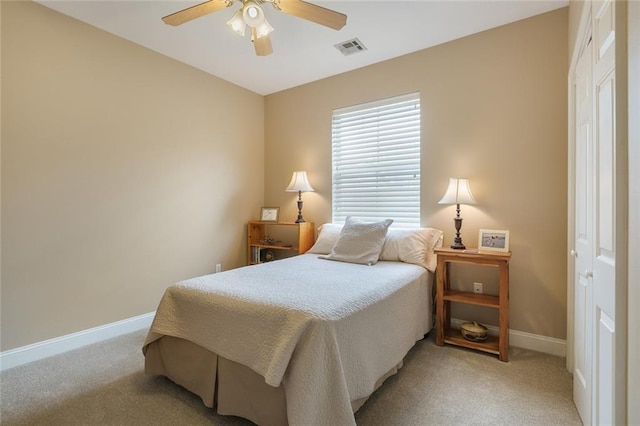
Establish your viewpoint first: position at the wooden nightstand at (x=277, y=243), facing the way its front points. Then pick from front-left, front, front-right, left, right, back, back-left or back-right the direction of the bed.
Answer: front-left

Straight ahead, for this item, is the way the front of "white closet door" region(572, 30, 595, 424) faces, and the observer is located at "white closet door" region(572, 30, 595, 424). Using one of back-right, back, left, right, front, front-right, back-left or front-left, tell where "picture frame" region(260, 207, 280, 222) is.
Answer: front

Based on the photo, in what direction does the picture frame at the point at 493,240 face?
toward the camera

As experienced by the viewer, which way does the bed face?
facing the viewer and to the left of the viewer

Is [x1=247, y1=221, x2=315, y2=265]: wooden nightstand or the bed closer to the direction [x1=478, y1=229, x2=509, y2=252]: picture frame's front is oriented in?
the bed

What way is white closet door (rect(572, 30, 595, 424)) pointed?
to the viewer's left

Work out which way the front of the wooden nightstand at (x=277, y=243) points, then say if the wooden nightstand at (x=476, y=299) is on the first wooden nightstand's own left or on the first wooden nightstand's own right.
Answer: on the first wooden nightstand's own left

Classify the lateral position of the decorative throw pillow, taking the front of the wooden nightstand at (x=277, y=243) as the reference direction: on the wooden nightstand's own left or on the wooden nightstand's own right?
on the wooden nightstand's own left

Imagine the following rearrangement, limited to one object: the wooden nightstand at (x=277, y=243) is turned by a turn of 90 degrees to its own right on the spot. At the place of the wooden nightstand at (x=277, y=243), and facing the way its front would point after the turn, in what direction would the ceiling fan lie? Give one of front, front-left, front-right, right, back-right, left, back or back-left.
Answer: back-left

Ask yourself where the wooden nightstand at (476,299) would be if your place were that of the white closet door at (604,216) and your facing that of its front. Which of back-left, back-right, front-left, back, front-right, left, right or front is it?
front-right

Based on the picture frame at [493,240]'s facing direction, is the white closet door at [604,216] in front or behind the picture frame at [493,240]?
in front

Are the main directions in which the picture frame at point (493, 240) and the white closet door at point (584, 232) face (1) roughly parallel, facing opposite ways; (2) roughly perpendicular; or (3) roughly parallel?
roughly perpendicular

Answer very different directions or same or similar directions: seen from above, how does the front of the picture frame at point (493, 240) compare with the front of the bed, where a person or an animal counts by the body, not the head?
same or similar directions

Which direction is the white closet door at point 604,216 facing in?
to the viewer's left

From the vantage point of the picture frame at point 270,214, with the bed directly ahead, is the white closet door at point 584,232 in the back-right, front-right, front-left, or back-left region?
front-left
